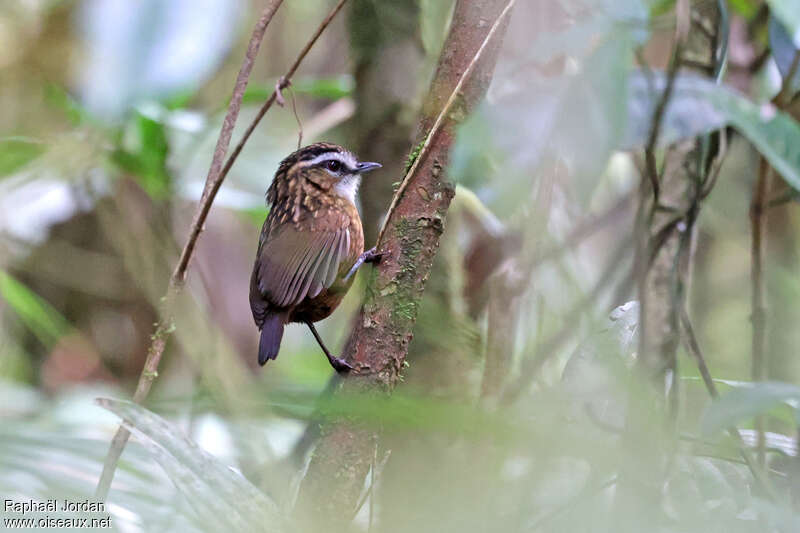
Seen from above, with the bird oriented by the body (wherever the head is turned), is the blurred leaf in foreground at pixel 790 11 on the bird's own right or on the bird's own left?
on the bird's own right

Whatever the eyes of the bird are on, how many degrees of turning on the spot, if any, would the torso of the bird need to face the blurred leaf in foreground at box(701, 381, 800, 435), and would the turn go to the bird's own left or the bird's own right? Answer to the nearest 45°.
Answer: approximately 90° to the bird's own right

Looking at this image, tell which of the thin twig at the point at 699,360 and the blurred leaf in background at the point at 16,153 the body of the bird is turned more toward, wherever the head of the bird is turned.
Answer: the thin twig

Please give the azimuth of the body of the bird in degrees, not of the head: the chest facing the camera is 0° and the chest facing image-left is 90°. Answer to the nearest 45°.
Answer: approximately 270°

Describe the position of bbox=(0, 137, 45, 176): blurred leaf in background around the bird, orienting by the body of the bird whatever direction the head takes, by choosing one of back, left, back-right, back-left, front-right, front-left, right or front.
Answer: back-left
